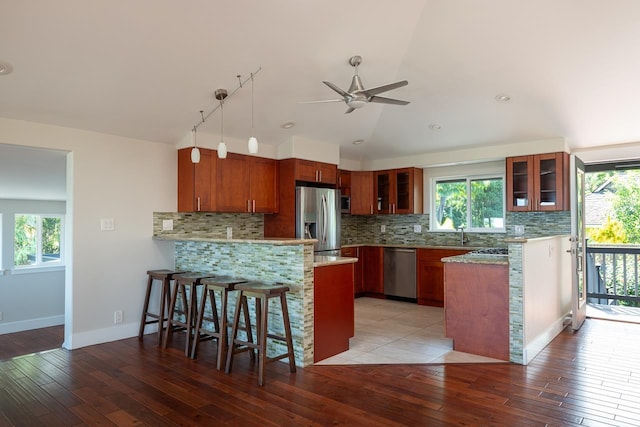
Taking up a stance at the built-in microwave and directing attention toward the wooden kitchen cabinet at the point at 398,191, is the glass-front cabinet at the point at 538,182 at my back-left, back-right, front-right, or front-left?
front-right

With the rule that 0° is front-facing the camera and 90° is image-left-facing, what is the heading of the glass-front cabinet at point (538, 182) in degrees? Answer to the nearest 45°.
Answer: approximately 45°

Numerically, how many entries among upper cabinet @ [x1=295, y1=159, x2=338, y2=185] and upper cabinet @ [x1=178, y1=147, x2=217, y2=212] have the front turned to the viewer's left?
0

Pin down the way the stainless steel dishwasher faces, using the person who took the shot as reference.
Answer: facing the viewer and to the left of the viewer

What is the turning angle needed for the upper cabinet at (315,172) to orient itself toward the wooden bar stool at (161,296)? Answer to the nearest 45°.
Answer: approximately 90° to its right

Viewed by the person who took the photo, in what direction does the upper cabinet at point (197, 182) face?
facing the viewer and to the right of the viewer

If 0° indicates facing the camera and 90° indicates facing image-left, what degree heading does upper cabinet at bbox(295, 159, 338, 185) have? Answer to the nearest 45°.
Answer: approximately 315°

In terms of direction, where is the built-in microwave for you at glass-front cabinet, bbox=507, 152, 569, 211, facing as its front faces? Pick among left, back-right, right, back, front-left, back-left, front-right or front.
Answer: front-right

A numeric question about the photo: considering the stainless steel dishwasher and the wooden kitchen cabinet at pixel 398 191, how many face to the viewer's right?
0
